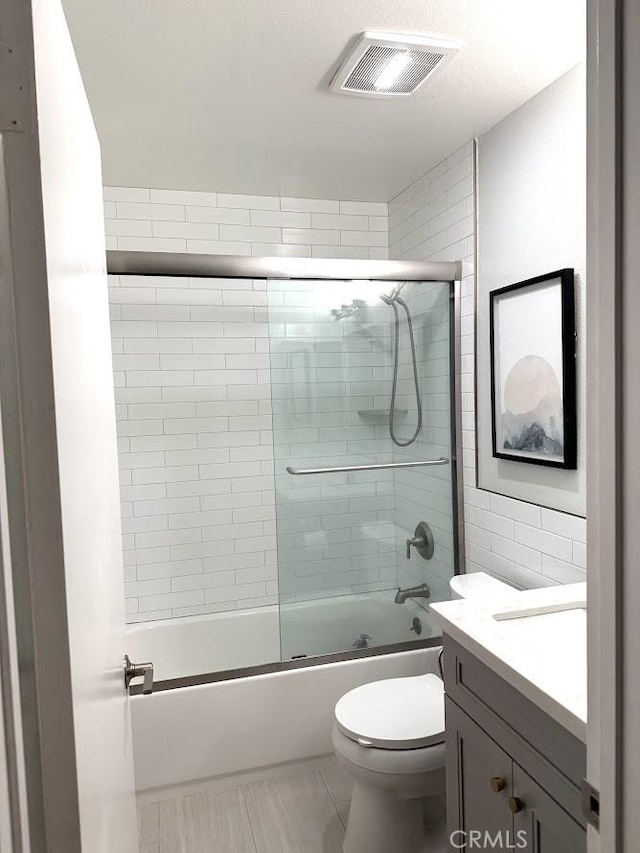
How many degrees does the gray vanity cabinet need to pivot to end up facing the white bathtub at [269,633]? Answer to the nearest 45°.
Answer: approximately 90° to its right

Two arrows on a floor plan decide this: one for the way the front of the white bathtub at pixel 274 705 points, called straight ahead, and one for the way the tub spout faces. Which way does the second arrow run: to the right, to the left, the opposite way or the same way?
to the right

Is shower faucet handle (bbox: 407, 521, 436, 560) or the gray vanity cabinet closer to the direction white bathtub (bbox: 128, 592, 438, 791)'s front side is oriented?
the gray vanity cabinet

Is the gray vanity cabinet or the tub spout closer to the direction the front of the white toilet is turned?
the gray vanity cabinet

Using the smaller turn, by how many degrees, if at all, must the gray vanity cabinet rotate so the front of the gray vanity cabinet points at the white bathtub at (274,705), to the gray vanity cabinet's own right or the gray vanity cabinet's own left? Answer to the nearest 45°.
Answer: approximately 90° to the gray vanity cabinet's own right

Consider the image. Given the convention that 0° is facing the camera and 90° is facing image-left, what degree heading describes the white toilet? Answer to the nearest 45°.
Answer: approximately 45°

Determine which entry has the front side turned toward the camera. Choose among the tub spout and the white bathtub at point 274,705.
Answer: the white bathtub

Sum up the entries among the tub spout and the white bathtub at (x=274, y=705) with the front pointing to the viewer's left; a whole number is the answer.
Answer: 1

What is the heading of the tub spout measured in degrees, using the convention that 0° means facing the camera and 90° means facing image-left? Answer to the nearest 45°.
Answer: approximately 90°

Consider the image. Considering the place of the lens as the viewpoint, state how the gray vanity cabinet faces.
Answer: facing the viewer and to the left of the viewer

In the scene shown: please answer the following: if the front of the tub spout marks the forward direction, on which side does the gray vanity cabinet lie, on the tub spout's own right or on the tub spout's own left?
on the tub spout's own left

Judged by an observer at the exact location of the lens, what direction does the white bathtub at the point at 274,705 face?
facing the viewer
